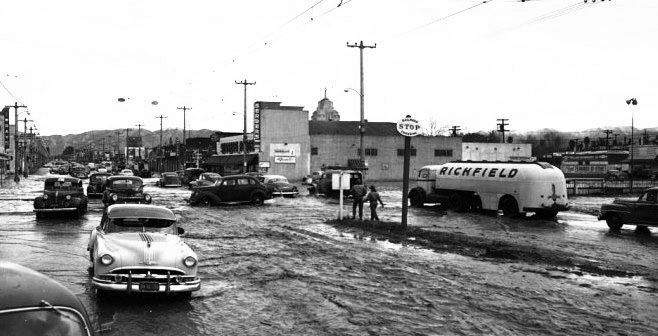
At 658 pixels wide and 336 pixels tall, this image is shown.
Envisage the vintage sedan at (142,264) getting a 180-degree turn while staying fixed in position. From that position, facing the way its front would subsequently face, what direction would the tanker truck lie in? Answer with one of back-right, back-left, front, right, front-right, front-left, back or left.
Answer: front-right

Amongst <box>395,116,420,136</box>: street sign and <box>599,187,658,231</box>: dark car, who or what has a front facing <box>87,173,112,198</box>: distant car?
the dark car

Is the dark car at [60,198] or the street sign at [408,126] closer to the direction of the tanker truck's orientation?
the dark car

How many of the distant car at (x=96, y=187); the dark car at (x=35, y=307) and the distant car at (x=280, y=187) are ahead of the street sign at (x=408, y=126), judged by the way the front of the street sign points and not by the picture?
1

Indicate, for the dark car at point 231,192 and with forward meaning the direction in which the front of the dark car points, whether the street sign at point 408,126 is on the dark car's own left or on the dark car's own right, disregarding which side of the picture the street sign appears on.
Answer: on the dark car's own left

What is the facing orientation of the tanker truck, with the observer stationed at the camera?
facing away from the viewer and to the left of the viewer

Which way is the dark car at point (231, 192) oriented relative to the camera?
to the viewer's left

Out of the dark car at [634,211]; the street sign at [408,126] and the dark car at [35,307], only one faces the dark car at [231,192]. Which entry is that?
the dark car at [634,211]

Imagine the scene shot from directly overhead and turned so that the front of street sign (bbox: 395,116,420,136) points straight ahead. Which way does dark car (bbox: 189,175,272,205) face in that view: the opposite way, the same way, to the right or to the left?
to the right

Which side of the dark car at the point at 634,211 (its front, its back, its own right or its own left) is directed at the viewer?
left

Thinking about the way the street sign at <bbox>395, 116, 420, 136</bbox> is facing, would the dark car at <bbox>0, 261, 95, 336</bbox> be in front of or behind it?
in front
